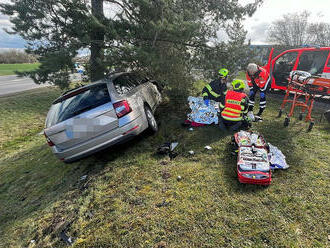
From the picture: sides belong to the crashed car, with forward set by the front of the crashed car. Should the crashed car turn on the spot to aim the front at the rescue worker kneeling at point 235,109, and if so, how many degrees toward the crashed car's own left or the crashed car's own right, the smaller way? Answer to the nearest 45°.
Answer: approximately 45° to the crashed car's own right

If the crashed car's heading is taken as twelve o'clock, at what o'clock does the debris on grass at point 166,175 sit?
The debris on grass is roughly at 3 o'clock from the crashed car.

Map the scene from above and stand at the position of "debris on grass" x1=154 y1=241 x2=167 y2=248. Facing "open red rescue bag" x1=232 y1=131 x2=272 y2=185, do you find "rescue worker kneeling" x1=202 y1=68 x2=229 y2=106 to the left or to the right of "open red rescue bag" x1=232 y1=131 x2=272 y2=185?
left

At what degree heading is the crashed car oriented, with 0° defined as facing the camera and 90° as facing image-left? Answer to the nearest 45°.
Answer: approximately 225°

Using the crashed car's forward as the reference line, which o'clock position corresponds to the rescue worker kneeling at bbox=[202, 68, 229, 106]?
The rescue worker kneeling is roughly at 1 o'clock from the crashed car.

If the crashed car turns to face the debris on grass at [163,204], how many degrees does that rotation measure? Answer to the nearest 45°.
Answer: approximately 90° to its right

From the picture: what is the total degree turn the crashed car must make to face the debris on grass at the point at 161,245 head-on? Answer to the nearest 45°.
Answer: approximately 135° to its right

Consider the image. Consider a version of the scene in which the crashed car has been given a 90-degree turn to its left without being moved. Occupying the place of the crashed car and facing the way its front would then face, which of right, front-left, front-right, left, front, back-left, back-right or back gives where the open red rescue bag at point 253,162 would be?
back

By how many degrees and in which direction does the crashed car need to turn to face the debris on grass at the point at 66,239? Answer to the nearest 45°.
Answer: approximately 135° to its right

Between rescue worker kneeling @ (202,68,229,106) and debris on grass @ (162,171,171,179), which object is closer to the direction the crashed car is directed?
the rescue worker kneeling

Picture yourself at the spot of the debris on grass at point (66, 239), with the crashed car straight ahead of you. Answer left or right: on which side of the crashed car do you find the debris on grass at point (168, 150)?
right

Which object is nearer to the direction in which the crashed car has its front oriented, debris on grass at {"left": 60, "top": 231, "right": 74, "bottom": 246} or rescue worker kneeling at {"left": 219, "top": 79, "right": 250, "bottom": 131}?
the rescue worker kneeling

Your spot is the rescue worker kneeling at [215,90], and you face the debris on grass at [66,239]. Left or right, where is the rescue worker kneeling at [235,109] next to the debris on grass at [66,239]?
left
